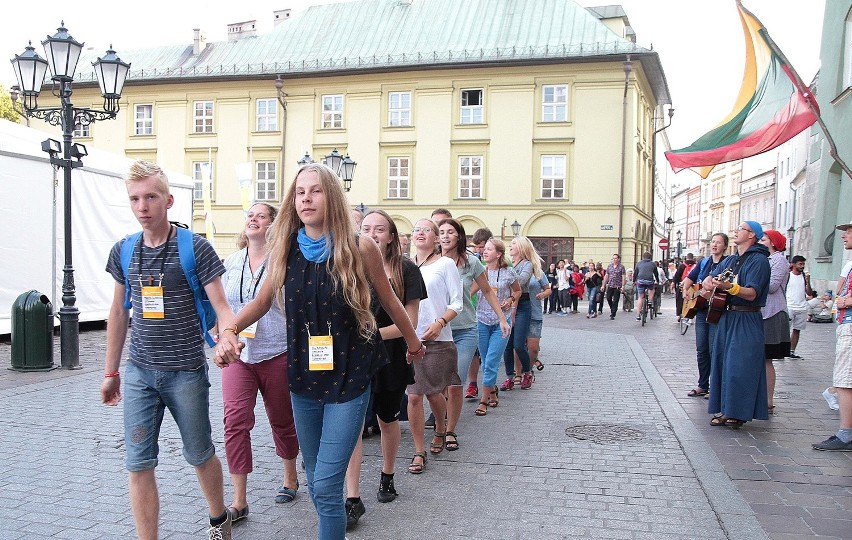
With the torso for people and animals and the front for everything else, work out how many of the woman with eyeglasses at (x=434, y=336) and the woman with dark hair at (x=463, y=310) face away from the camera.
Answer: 0

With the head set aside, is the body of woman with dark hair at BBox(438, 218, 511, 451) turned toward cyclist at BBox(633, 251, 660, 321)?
no

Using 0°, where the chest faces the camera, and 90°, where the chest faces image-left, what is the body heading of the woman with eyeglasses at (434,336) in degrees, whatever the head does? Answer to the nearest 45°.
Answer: approximately 45°

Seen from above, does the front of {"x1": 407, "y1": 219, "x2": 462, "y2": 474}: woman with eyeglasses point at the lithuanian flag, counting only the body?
no

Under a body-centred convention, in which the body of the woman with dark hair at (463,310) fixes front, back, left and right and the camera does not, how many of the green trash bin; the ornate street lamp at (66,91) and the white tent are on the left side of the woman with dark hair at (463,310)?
0

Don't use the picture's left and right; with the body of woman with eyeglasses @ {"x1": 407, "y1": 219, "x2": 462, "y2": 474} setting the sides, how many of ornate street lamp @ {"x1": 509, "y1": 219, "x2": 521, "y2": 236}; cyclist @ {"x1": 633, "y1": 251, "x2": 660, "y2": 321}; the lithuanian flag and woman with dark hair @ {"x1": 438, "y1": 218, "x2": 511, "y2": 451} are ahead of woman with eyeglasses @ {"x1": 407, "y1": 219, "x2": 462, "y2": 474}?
0

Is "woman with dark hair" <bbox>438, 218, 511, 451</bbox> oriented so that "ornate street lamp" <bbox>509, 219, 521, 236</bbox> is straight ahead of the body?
no

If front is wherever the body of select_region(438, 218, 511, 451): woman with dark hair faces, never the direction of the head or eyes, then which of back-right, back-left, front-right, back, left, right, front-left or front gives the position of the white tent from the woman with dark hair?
right

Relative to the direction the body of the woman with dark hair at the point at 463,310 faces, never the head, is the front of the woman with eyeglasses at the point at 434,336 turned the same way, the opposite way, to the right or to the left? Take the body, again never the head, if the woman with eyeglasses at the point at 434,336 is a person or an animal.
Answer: the same way

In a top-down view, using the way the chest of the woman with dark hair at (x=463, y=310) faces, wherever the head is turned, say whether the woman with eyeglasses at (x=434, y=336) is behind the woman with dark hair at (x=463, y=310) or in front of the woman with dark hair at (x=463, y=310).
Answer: in front

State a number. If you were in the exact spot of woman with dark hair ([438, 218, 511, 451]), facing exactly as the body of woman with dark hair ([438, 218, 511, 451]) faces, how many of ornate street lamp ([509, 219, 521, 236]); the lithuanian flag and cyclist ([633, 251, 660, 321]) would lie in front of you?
0

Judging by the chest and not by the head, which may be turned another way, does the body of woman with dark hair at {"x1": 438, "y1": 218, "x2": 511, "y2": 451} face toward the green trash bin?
no

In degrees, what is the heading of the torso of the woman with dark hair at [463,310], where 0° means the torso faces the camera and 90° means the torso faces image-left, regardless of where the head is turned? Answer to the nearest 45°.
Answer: approximately 45°

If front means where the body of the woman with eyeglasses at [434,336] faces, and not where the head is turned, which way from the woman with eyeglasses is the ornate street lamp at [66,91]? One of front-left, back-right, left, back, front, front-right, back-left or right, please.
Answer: right

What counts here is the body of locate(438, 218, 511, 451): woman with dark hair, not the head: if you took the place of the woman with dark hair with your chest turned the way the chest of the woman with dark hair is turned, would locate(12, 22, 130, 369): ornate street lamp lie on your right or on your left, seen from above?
on your right

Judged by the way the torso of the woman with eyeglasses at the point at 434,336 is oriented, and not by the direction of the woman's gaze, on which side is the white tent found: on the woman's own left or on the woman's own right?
on the woman's own right

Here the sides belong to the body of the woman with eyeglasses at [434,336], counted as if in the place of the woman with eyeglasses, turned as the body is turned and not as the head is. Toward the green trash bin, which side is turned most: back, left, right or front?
right
